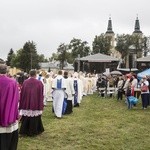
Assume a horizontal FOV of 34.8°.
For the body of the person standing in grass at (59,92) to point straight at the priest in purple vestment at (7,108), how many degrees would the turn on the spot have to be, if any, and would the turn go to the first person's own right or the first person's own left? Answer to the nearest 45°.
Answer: approximately 180°

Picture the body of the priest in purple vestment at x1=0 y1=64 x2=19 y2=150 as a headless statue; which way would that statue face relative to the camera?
away from the camera

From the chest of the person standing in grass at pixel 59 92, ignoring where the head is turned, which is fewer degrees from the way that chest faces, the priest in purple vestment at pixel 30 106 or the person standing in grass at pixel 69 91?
the person standing in grass

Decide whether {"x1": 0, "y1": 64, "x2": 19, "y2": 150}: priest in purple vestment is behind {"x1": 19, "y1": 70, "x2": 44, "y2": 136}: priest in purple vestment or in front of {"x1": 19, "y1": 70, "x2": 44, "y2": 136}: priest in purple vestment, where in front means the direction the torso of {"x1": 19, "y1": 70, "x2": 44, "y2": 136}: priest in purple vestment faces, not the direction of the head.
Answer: behind

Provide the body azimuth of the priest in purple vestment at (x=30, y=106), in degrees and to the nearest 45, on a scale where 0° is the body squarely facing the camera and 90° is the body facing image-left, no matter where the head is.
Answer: approximately 180°

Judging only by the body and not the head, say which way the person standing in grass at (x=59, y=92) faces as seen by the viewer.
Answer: away from the camera

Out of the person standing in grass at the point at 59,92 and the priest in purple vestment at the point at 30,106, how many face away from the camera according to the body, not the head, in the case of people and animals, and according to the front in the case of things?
2
